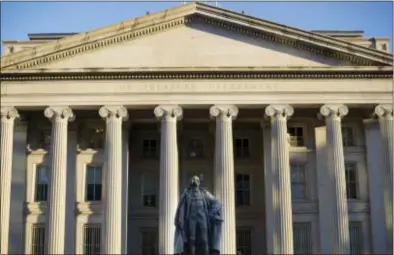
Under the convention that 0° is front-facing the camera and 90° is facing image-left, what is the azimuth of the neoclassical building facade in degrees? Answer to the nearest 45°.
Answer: approximately 0°
